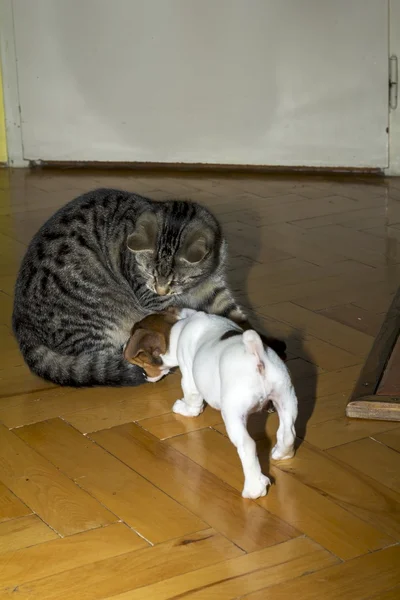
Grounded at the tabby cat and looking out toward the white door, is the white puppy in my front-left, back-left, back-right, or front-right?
back-right

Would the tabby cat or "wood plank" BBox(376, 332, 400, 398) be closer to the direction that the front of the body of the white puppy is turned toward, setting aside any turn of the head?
the tabby cat

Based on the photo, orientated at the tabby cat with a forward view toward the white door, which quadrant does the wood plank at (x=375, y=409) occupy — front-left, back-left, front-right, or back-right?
back-right

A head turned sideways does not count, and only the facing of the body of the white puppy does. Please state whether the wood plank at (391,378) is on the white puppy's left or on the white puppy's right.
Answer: on the white puppy's right

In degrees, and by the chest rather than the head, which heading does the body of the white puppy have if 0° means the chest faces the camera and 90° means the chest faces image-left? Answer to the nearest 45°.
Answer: approximately 135°

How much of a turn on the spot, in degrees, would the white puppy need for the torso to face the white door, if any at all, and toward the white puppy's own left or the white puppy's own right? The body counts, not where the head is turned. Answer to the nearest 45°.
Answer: approximately 45° to the white puppy's own right
